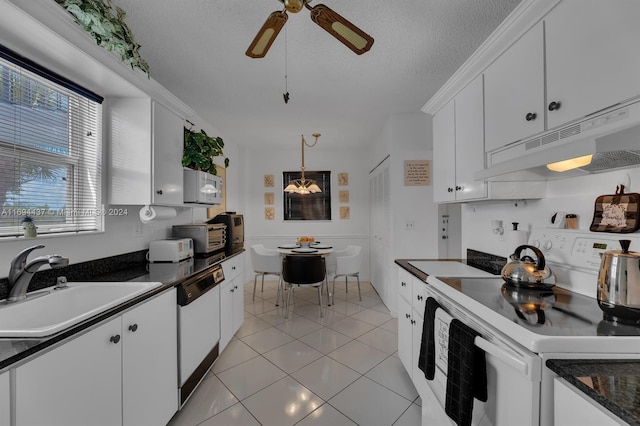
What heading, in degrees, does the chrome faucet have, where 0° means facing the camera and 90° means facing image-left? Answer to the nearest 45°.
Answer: approximately 315°

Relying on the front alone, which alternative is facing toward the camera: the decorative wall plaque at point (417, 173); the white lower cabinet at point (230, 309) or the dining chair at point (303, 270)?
the decorative wall plaque

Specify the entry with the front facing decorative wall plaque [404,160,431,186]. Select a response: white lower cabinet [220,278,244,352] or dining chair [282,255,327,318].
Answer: the white lower cabinet

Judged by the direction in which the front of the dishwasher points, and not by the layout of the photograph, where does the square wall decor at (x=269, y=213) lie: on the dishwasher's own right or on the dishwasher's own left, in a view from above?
on the dishwasher's own left

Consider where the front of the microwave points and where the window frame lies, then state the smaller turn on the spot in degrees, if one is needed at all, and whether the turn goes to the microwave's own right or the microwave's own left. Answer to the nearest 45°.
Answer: approximately 90° to the microwave's own right

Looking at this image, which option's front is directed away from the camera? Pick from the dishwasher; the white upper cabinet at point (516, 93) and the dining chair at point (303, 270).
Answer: the dining chair

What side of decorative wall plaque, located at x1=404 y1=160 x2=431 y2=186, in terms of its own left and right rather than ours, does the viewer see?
front

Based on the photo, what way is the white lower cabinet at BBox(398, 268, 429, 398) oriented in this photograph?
to the viewer's left

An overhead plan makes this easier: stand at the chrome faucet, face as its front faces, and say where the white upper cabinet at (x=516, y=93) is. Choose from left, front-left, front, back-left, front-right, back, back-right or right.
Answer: front

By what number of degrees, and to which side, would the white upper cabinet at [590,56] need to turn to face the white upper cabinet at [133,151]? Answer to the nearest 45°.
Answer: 0° — it already faces it

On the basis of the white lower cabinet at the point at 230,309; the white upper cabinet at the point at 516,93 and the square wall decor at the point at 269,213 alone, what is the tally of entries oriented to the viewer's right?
1

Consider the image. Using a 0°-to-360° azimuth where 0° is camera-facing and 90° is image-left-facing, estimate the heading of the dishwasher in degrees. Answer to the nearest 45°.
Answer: approximately 315°

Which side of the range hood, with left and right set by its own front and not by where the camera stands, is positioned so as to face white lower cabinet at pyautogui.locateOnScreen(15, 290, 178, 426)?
front

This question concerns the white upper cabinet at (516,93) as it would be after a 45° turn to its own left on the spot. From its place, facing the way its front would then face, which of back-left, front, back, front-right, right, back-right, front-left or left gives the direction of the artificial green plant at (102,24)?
front-right

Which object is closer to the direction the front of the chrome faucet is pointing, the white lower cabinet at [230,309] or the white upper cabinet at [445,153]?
the white upper cabinet

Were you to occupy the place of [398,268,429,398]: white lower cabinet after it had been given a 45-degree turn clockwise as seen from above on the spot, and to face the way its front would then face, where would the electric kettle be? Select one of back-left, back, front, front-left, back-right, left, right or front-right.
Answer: back

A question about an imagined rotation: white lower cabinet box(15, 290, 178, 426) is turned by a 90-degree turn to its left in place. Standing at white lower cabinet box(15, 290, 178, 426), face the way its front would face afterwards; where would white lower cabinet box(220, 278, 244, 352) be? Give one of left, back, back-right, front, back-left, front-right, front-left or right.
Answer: front

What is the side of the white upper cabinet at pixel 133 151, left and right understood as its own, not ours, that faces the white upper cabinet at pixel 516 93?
front

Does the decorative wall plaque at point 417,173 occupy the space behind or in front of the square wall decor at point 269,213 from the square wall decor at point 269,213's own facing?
in front
